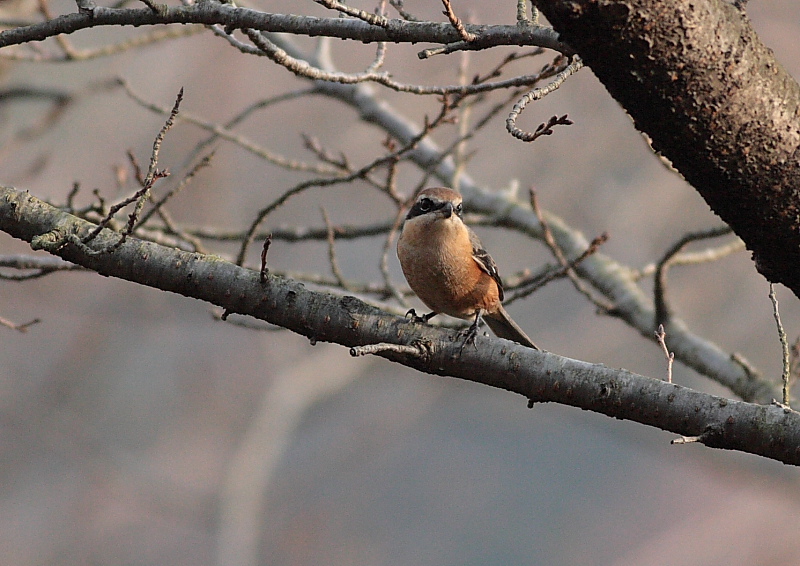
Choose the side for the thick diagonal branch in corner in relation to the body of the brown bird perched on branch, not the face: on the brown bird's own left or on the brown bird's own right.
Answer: on the brown bird's own left

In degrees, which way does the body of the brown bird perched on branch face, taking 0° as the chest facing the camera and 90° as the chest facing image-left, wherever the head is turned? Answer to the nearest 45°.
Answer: approximately 45°
